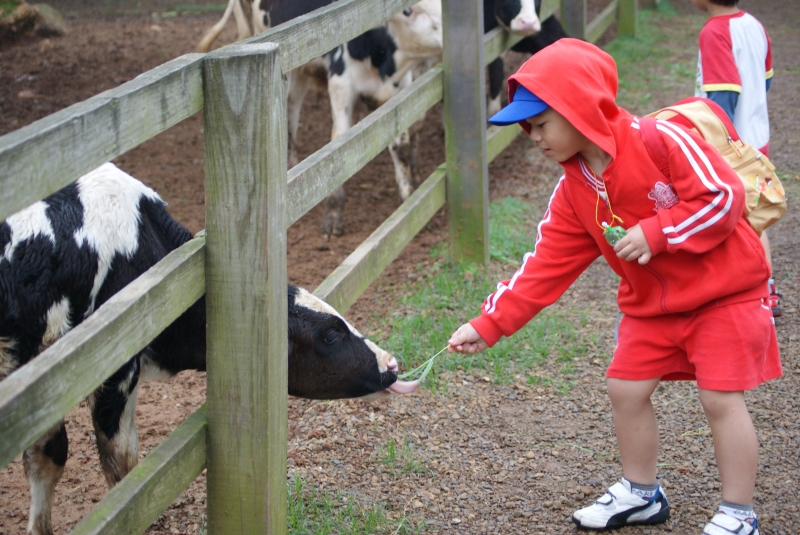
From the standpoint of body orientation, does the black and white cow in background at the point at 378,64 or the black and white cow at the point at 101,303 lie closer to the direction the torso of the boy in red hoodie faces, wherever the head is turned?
the black and white cow

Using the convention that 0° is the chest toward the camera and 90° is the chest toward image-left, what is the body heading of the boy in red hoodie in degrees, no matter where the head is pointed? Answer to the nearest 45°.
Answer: approximately 45°

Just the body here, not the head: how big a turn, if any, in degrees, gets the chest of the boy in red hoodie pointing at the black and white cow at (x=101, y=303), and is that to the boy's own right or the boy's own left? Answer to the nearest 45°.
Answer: approximately 45° to the boy's own right

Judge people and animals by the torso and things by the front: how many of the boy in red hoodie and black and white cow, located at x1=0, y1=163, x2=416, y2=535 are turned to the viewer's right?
1

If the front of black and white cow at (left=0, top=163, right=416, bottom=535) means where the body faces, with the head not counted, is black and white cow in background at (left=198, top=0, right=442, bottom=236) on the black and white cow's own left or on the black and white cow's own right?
on the black and white cow's own left

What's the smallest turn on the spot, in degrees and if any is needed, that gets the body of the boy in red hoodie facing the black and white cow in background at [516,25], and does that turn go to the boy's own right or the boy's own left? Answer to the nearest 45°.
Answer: approximately 135° to the boy's own right

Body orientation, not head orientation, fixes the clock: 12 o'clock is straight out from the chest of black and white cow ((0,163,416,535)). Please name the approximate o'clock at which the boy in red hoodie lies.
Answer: The boy in red hoodie is roughly at 1 o'clock from the black and white cow.

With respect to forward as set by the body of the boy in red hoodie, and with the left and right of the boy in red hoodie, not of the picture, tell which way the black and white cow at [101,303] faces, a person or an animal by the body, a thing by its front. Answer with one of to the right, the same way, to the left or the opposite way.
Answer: the opposite way

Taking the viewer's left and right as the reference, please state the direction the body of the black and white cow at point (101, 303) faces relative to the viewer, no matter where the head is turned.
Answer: facing to the right of the viewer
